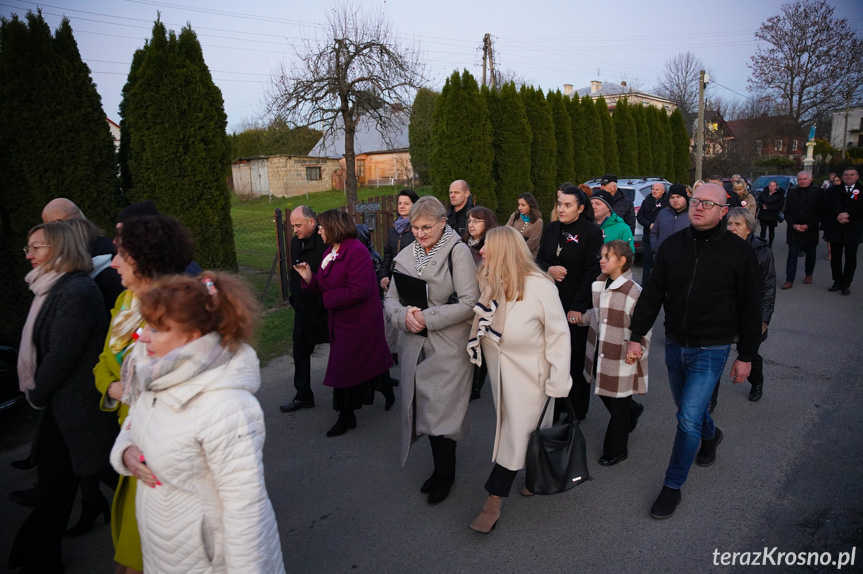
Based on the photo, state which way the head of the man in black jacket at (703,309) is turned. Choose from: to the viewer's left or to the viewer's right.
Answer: to the viewer's left

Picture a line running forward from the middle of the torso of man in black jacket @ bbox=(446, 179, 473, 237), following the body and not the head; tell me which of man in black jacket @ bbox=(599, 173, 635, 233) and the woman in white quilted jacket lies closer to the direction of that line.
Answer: the woman in white quilted jacket

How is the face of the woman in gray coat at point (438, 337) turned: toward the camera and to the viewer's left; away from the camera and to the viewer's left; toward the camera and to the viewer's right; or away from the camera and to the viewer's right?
toward the camera and to the viewer's left

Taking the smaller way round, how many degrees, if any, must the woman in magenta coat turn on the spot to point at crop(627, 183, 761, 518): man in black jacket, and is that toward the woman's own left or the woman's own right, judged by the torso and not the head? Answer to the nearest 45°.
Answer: approximately 135° to the woman's own left

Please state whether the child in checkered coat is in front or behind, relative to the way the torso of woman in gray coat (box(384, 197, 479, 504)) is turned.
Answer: behind

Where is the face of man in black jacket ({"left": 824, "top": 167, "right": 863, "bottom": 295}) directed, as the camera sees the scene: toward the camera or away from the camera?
toward the camera

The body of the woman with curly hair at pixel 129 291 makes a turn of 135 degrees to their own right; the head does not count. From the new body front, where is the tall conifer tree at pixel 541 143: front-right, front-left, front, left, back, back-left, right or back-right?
front

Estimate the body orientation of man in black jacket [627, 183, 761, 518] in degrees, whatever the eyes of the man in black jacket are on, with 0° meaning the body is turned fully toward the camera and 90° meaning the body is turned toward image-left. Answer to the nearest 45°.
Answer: approximately 45°

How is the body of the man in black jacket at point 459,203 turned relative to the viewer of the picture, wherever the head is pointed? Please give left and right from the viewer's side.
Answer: facing the viewer and to the left of the viewer

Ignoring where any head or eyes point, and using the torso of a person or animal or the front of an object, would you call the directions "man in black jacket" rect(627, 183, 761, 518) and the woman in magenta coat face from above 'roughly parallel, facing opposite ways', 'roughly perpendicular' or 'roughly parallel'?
roughly parallel

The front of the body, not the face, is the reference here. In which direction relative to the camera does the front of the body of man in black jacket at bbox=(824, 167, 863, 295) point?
toward the camera

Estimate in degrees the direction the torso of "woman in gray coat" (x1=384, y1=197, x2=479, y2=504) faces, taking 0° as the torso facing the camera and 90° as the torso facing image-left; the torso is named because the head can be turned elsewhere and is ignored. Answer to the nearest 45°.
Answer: approximately 45°

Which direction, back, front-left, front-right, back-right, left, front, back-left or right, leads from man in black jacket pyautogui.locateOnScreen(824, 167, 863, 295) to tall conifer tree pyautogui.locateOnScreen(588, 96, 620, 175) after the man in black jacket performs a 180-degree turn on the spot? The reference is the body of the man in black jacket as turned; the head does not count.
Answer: front-left

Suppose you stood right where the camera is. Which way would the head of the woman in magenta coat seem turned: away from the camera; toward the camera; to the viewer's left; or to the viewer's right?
to the viewer's left
